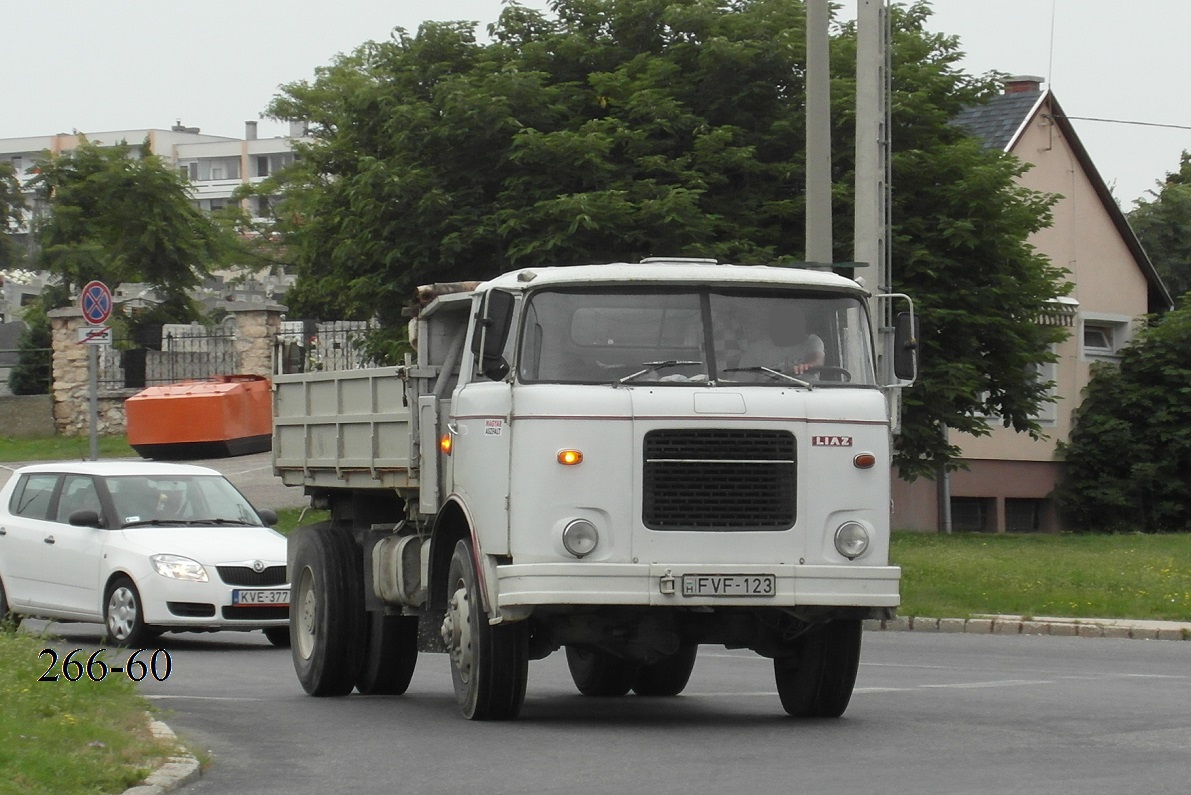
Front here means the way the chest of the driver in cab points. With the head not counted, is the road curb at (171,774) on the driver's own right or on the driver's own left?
on the driver's own right

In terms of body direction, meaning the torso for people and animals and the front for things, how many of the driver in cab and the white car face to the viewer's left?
0

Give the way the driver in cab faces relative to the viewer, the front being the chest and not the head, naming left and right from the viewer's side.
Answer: facing the viewer

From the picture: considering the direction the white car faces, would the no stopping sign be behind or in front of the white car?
behind

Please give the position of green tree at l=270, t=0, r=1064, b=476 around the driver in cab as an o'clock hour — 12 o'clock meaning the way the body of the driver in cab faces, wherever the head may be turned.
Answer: The green tree is roughly at 6 o'clock from the driver in cab.

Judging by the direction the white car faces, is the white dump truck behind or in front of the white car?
in front

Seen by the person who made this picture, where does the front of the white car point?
facing the viewer and to the right of the viewer

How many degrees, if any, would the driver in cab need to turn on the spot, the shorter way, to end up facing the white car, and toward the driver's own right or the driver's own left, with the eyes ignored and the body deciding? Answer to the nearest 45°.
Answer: approximately 135° to the driver's own right

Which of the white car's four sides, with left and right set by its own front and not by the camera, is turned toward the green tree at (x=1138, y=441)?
left
